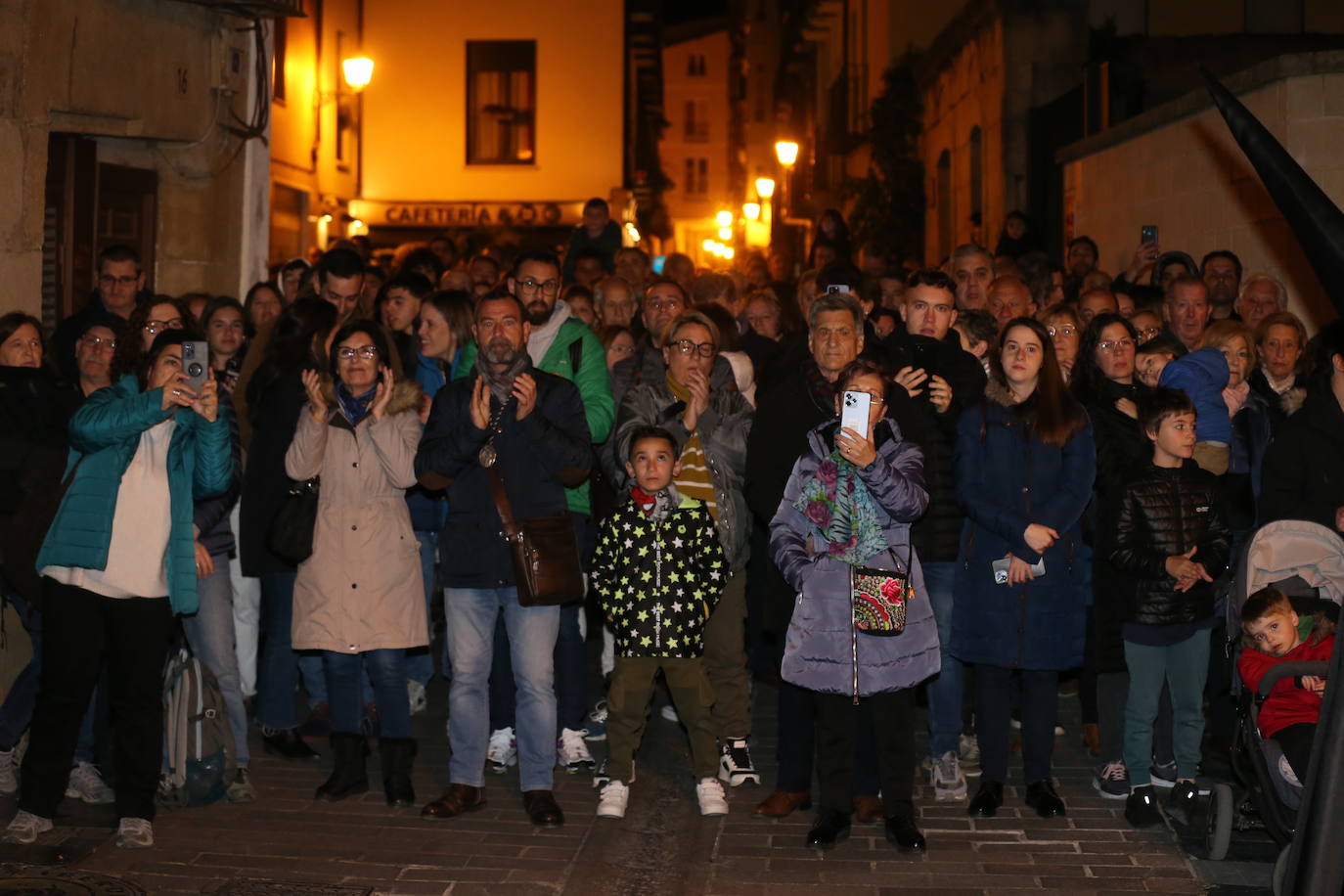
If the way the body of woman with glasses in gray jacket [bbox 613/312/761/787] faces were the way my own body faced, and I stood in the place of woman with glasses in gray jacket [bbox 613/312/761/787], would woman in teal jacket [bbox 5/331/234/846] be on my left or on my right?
on my right

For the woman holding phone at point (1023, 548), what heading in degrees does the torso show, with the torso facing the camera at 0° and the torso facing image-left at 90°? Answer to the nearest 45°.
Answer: approximately 0°

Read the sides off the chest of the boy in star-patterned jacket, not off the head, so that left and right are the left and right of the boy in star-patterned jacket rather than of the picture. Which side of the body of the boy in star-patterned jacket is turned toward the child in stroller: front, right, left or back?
left

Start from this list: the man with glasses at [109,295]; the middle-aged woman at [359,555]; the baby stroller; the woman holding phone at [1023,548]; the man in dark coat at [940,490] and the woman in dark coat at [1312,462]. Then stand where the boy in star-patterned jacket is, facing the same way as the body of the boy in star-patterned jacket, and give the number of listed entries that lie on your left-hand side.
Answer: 4

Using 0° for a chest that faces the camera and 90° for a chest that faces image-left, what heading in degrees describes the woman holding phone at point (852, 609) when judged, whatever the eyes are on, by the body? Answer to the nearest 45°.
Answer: approximately 0°

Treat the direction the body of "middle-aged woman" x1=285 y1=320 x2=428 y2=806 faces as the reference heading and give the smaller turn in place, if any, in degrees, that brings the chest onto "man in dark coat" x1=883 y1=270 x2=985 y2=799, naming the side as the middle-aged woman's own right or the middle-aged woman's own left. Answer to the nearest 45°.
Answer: approximately 90° to the middle-aged woman's own left

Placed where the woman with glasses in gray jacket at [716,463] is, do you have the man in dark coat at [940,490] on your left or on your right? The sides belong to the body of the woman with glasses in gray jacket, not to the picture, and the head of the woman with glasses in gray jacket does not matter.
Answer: on your left

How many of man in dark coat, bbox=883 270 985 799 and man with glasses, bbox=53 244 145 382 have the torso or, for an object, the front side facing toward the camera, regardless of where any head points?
2

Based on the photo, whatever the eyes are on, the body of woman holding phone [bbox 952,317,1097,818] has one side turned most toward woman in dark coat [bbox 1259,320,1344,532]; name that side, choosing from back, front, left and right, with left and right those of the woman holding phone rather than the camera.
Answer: left
